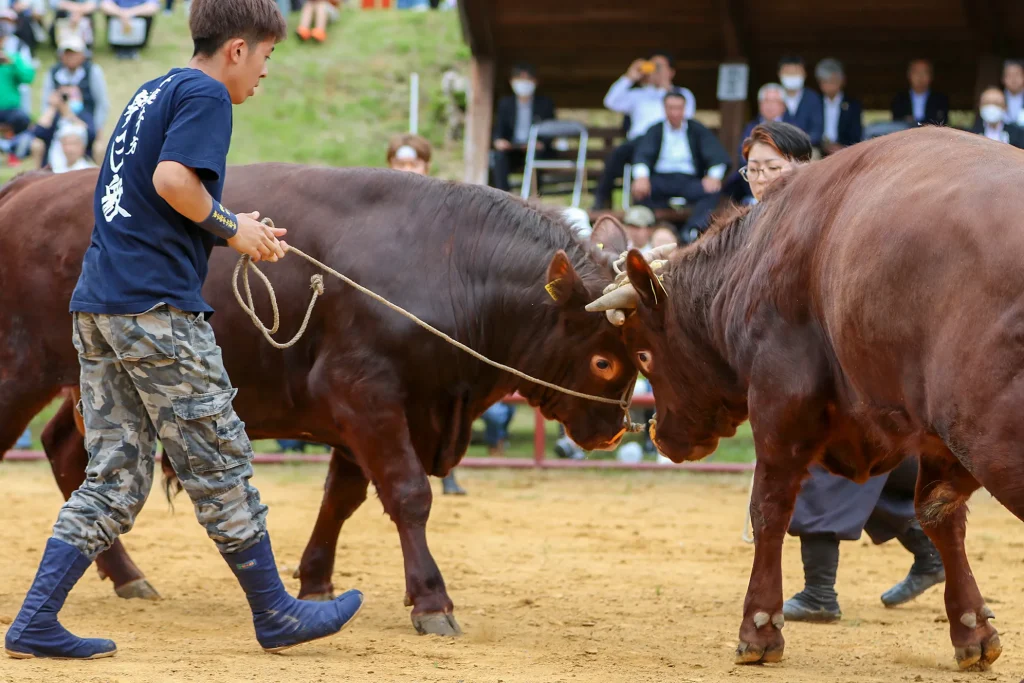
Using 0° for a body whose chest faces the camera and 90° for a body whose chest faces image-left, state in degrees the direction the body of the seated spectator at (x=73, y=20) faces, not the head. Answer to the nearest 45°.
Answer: approximately 0°

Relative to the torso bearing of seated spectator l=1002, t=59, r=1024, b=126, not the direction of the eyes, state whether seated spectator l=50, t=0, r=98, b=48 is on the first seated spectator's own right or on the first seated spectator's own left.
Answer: on the first seated spectator's own right

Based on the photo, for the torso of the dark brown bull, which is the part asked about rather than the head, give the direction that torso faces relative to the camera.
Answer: to the viewer's right

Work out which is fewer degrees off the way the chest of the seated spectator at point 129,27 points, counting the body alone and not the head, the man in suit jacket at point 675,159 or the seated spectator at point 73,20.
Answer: the man in suit jacket

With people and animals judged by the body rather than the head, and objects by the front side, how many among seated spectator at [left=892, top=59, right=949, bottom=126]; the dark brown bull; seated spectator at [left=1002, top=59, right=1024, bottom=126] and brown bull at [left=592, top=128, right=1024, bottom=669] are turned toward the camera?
2

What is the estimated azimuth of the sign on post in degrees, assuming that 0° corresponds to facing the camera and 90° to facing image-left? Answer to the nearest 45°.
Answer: approximately 0°

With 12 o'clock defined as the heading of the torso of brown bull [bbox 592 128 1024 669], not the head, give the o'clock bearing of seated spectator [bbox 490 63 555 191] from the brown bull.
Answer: The seated spectator is roughly at 1 o'clock from the brown bull.

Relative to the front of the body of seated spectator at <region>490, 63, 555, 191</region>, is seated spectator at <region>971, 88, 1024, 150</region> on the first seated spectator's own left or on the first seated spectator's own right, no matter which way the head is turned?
on the first seated spectator's own left
